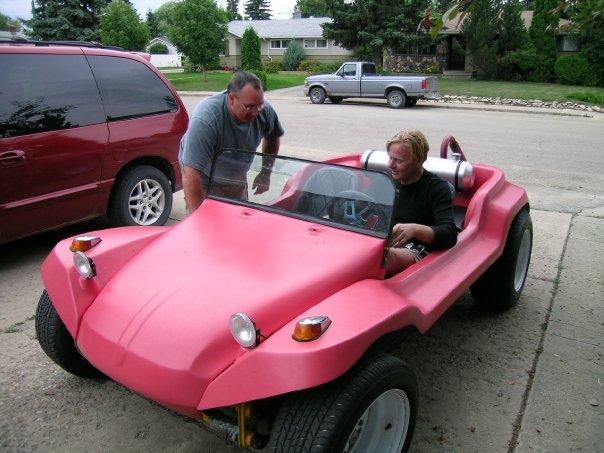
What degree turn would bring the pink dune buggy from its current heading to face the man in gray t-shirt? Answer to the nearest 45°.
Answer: approximately 135° to its right

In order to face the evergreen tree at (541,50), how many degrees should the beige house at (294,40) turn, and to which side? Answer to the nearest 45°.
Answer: approximately 45° to its left

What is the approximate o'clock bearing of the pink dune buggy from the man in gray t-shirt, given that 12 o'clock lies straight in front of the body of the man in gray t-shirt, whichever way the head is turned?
The pink dune buggy is roughly at 1 o'clock from the man in gray t-shirt.

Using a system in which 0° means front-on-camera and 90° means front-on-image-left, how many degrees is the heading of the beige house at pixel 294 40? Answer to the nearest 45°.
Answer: approximately 0°

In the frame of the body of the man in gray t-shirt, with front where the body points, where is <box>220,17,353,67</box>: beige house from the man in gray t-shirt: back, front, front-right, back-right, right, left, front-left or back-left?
back-left

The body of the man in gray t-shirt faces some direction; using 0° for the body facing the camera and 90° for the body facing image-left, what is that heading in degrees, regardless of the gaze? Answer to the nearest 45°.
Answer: approximately 315°

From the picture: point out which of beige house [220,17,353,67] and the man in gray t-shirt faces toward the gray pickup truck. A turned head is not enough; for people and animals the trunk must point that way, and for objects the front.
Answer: the beige house

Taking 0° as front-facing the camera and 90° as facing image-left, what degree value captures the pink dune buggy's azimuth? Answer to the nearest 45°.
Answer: approximately 45°

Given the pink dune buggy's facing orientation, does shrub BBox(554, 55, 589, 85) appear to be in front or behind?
behind

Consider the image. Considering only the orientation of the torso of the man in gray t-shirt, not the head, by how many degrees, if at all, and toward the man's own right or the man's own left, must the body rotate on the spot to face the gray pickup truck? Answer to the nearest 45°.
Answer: approximately 135° to the man's own left
